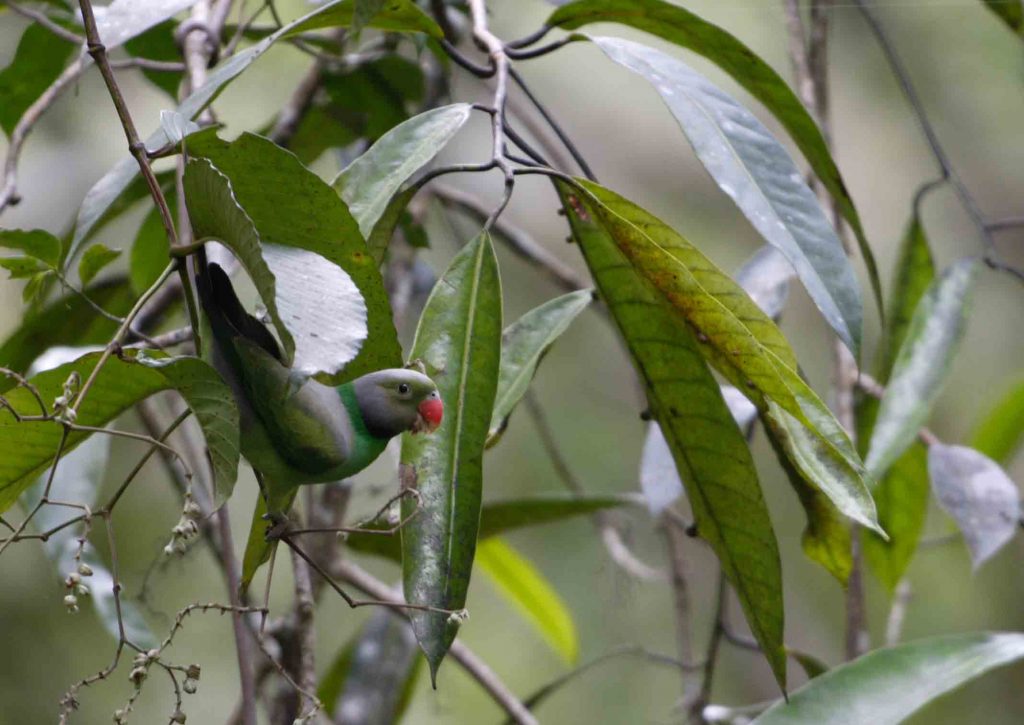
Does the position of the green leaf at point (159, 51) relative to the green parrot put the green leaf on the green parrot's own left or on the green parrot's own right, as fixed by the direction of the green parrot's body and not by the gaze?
on the green parrot's own left

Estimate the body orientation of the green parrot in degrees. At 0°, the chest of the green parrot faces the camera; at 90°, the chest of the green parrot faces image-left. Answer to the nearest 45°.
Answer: approximately 270°

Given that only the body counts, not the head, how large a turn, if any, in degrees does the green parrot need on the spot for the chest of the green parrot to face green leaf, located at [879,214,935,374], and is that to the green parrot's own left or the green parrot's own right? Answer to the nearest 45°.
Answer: approximately 45° to the green parrot's own left
